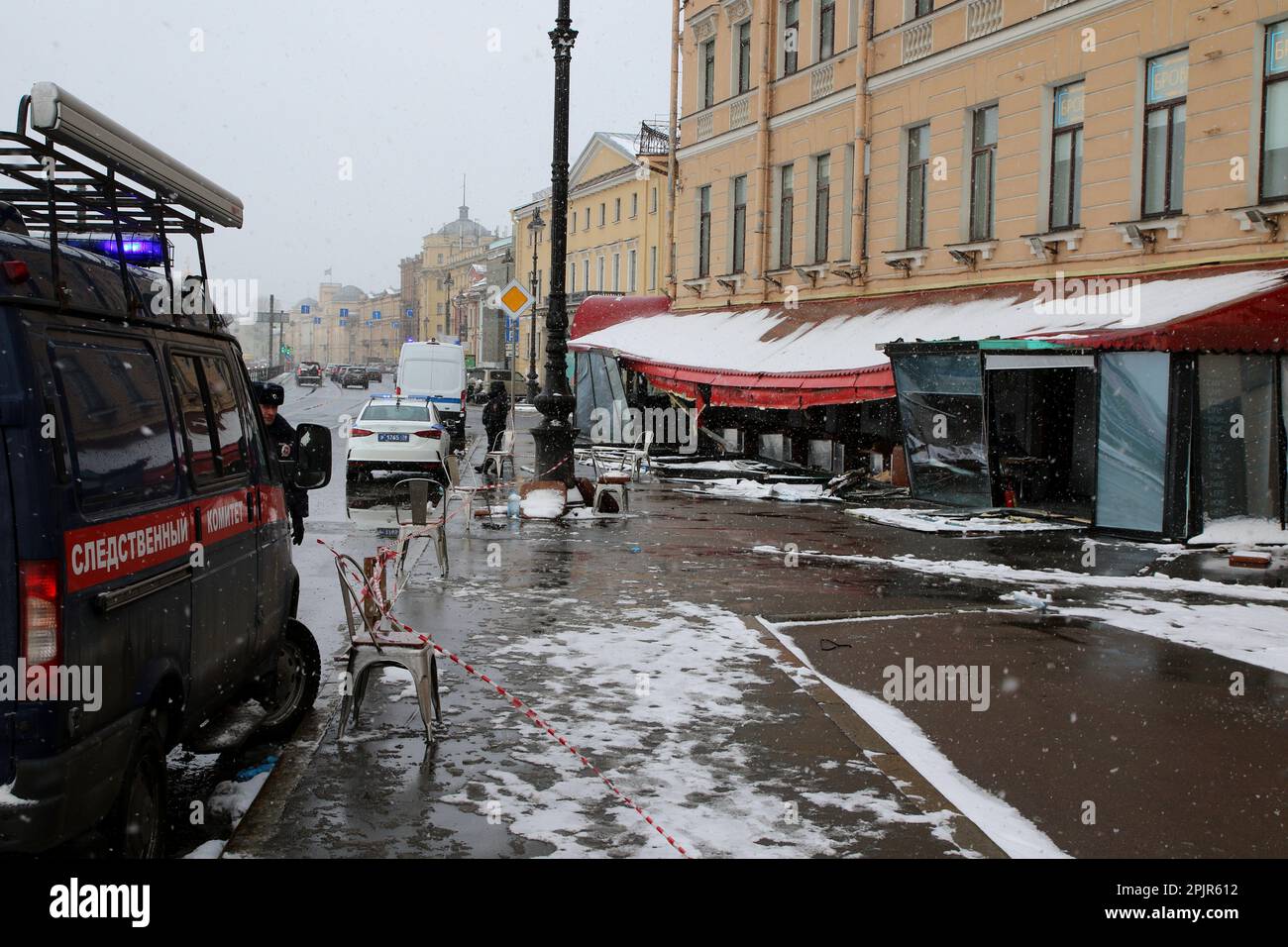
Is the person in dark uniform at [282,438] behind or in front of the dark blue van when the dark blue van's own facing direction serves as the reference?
in front

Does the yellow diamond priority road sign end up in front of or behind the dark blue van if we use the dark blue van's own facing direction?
in front

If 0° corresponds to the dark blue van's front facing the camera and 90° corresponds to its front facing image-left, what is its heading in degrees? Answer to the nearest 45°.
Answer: approximately 225°

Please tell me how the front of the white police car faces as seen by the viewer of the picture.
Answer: facing away from the viewer

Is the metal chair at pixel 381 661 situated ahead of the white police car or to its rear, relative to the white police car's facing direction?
to the rear

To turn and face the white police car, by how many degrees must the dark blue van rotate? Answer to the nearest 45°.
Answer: approximately 45° to its left

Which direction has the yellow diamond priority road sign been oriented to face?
toward the camera

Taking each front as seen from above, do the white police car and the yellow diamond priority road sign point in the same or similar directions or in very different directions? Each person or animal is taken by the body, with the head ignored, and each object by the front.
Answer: very different directions

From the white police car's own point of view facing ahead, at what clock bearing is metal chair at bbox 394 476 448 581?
The metal chair is roughly at 6 o'clock from the white police car.
